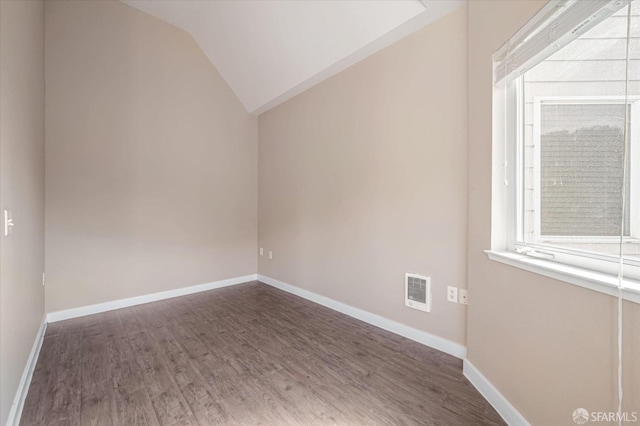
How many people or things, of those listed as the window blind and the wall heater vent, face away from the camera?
0

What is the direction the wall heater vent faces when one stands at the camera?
facing the viewer and to the left of the viewer
